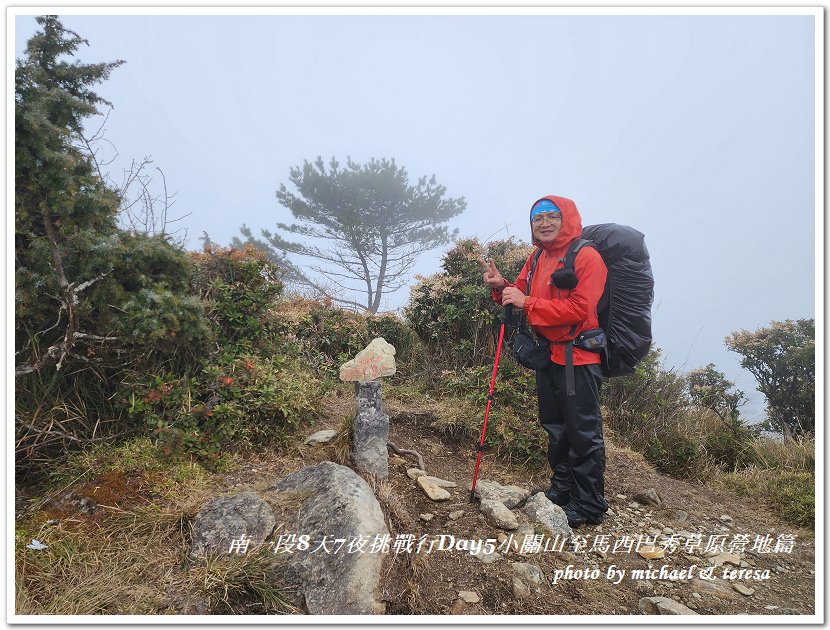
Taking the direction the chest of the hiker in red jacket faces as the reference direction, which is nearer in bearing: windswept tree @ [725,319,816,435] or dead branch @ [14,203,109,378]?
the dead branch

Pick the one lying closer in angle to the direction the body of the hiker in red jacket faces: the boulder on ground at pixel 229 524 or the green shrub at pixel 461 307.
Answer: the boulder on ground

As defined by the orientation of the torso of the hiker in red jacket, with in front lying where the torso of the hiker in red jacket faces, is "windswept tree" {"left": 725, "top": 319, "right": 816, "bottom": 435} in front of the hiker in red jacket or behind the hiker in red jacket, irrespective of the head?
behind

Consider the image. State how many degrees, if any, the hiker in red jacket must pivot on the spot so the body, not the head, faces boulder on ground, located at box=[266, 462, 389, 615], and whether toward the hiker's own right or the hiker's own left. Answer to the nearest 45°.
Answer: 0° — they already face it

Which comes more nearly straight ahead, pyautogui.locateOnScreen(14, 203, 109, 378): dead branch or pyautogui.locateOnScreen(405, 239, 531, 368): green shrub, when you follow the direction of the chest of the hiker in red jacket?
the dead branch

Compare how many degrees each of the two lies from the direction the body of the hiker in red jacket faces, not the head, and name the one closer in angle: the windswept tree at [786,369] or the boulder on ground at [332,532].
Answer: the boulder on ground

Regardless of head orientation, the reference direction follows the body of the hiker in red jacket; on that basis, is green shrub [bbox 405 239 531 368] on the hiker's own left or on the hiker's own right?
on the hiker's own right

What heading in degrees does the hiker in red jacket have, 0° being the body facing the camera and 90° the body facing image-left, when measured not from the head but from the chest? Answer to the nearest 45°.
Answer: approximately 45°

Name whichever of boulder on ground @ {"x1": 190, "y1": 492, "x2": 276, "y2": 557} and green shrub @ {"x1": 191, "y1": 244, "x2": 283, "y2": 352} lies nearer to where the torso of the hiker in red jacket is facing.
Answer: the boulder on ground

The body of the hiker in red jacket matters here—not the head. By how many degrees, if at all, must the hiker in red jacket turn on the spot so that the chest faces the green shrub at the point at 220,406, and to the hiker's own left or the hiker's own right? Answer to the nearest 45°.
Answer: approximately 45° to the hiker's own right
